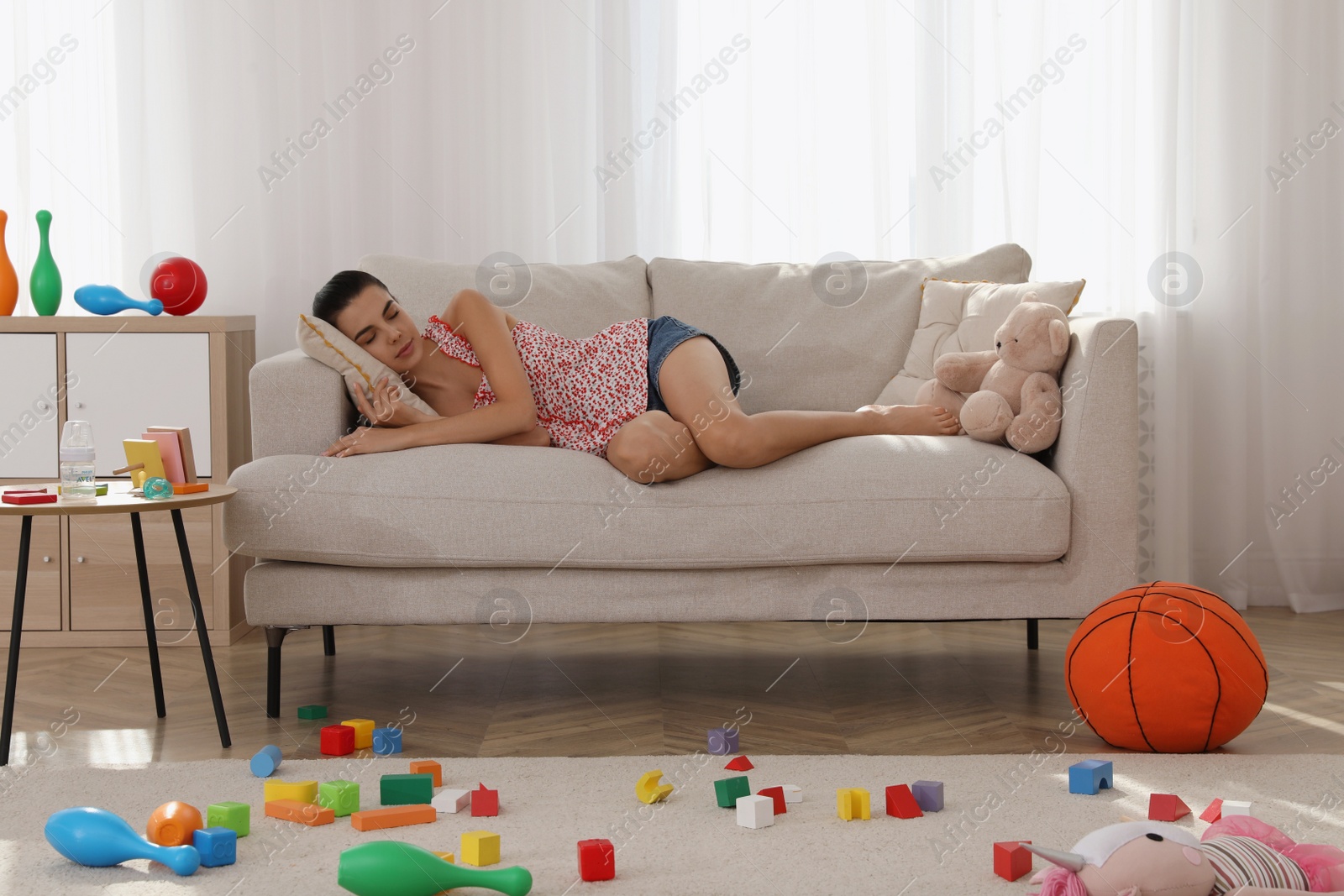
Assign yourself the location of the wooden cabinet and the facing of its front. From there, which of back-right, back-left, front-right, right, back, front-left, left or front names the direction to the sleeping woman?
front-left

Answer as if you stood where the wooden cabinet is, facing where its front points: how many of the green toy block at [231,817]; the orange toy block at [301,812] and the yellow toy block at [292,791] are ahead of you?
3

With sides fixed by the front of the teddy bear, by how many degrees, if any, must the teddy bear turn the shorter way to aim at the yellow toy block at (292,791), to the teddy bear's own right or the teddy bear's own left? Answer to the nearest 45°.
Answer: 0° — it already faces it

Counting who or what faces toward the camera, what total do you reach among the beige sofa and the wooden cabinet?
2

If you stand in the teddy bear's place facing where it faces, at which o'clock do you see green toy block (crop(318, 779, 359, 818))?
The green toy block is roughly at 12 o'clock from the teddy bear.

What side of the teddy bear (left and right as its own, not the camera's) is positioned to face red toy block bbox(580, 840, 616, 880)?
front

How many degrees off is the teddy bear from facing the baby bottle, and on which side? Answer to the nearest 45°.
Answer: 0° — it already faces it

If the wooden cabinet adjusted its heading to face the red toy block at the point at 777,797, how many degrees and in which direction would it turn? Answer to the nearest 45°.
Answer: approximately 45° to its left

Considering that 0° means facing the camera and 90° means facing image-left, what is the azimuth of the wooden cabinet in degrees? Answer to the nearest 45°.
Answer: approximately 0°

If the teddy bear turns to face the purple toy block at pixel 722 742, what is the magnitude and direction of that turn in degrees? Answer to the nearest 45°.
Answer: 0° — it already faces it

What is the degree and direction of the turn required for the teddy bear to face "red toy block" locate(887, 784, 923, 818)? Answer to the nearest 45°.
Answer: approximately 45° to its left

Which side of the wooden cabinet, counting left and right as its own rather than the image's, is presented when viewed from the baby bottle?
front

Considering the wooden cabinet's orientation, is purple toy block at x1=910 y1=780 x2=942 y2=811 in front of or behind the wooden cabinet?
in front

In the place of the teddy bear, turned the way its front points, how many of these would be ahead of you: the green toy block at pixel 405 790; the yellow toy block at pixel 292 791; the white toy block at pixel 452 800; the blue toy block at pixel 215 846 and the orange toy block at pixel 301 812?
5

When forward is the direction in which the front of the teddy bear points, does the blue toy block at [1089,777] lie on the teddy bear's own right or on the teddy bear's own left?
on the teddy bear's own left

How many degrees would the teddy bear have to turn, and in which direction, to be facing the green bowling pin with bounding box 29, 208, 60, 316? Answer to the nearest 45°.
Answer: approximately 45° to its right

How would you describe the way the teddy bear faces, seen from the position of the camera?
facing the viewer and to the left of the viewer
